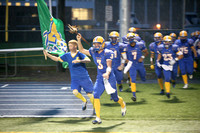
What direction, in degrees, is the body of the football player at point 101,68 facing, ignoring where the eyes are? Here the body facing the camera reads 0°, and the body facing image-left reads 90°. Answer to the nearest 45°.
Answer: approximately 45°

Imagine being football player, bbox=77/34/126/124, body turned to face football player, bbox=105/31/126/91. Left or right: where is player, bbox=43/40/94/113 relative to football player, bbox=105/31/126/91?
left

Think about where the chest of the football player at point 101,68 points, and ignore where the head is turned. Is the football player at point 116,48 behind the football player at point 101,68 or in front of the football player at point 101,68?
behind

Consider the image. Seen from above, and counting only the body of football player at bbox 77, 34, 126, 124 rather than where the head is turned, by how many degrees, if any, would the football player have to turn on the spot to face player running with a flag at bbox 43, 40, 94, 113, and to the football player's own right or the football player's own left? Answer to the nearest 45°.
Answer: approximately 90° to the football player's own right

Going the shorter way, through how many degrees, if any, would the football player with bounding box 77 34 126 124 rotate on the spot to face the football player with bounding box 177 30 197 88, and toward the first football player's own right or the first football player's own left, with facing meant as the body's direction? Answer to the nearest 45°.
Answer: approximately 180°
